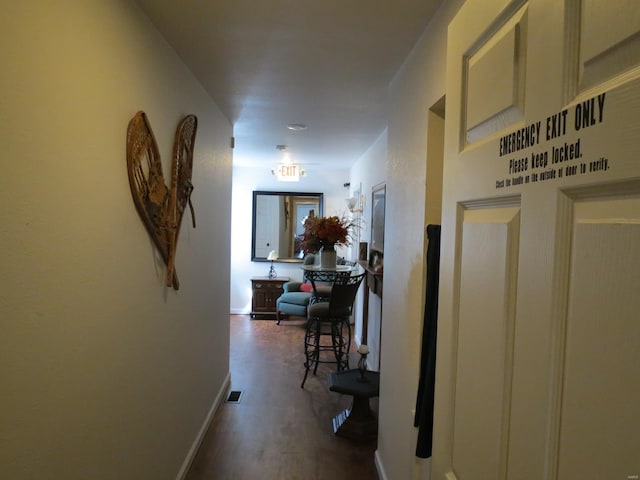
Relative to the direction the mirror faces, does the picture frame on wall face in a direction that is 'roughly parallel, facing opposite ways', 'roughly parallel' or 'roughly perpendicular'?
roughly perpendicular

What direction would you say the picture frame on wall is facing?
to the viewer's left

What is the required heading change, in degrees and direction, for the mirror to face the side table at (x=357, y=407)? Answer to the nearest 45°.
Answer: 0° — it already faces it

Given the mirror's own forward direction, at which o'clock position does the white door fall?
The white door is roughly at 12 o'clock from the mirror.

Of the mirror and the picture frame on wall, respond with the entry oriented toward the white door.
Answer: the mirror

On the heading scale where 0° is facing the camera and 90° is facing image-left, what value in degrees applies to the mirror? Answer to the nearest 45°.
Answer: approximately 0°

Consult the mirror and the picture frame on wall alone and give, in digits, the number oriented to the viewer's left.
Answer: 1
